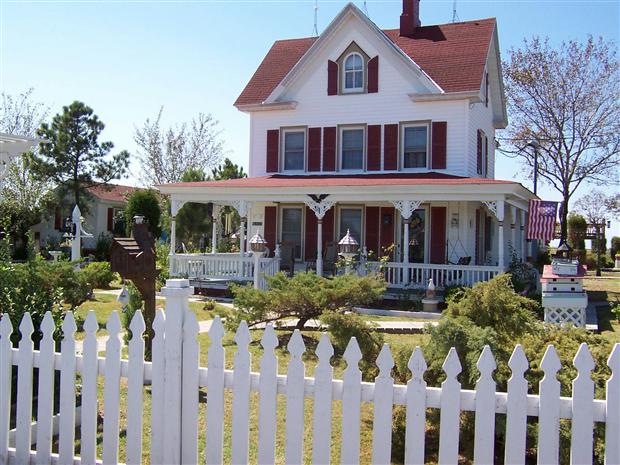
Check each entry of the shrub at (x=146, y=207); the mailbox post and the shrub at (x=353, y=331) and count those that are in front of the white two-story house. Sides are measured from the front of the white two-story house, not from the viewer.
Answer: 2

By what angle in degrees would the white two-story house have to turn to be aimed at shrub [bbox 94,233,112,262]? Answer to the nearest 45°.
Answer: approximately 135° to its right

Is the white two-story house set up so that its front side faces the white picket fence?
yes

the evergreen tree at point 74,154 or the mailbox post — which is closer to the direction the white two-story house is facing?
the mailbox post

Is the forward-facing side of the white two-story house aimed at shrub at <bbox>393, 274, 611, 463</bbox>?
yes

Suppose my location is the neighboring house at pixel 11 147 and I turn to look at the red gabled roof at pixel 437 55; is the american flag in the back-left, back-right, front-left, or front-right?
front-right

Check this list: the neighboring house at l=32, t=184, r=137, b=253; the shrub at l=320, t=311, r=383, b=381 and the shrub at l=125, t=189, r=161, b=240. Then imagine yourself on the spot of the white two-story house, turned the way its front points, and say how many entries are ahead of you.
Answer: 1

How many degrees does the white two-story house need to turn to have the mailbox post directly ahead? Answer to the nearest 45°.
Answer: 0° — it already faces it

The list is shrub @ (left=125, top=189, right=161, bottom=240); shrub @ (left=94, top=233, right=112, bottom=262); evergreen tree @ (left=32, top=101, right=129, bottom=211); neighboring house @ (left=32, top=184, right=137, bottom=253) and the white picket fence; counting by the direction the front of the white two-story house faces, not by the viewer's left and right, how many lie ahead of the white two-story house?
1

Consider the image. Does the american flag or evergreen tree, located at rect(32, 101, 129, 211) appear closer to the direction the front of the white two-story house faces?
the american flag

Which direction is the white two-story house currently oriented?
toward the camera

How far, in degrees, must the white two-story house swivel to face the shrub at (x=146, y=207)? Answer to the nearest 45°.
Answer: approximately 135° to its right

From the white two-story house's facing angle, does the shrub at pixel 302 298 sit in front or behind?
in front

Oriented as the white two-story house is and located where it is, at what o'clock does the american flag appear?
The american flag is roughly at 10 o'clock from the white two-story house.
